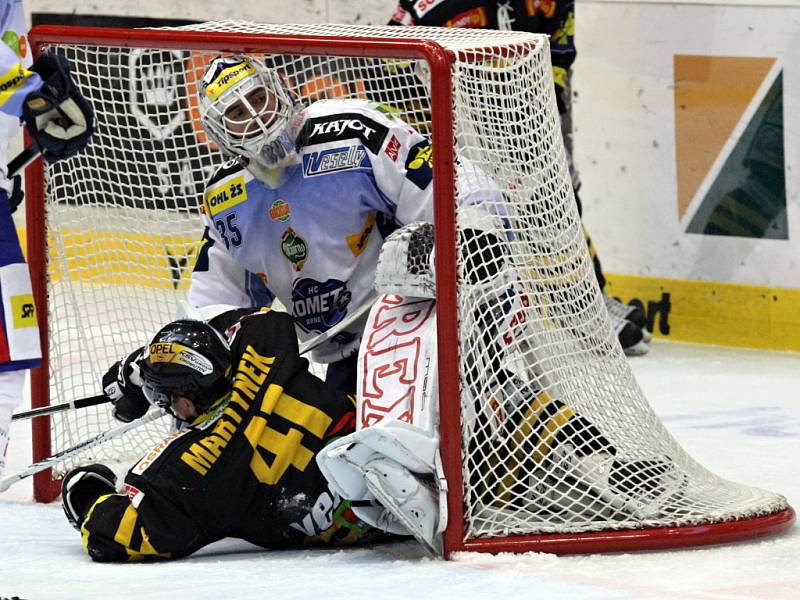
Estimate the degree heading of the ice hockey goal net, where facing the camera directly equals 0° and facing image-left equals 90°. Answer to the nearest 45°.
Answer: approximately 45°

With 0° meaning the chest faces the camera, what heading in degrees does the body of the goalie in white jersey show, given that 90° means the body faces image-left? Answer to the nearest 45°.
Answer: approximately 0°
